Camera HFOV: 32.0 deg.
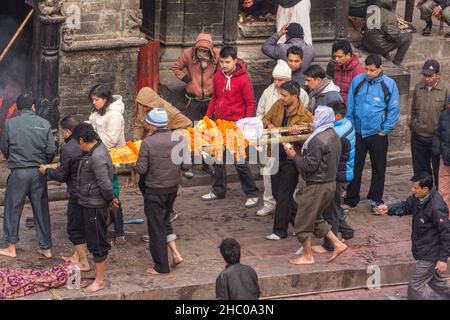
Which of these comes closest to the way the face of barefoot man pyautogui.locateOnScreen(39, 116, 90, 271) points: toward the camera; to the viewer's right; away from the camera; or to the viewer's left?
to the viewer's left

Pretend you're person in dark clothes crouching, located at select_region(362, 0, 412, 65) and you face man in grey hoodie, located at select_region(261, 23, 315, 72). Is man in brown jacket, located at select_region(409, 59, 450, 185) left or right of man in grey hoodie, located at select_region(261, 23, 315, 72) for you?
left

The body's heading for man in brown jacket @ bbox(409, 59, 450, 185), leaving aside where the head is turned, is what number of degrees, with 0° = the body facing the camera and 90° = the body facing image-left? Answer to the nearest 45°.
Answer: approximately 0°

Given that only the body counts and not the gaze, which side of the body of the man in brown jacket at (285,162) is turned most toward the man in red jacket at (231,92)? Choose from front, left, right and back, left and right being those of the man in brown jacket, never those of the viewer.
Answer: right

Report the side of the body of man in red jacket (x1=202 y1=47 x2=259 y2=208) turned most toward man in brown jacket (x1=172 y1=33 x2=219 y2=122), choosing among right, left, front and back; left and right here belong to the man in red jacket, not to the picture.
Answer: right

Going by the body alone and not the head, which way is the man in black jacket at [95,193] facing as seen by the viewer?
to the viewer's left

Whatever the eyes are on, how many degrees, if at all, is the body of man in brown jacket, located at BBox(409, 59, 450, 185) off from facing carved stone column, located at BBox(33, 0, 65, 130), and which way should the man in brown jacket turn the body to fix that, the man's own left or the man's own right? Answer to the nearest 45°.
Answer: approximately 90° to the man's own right
